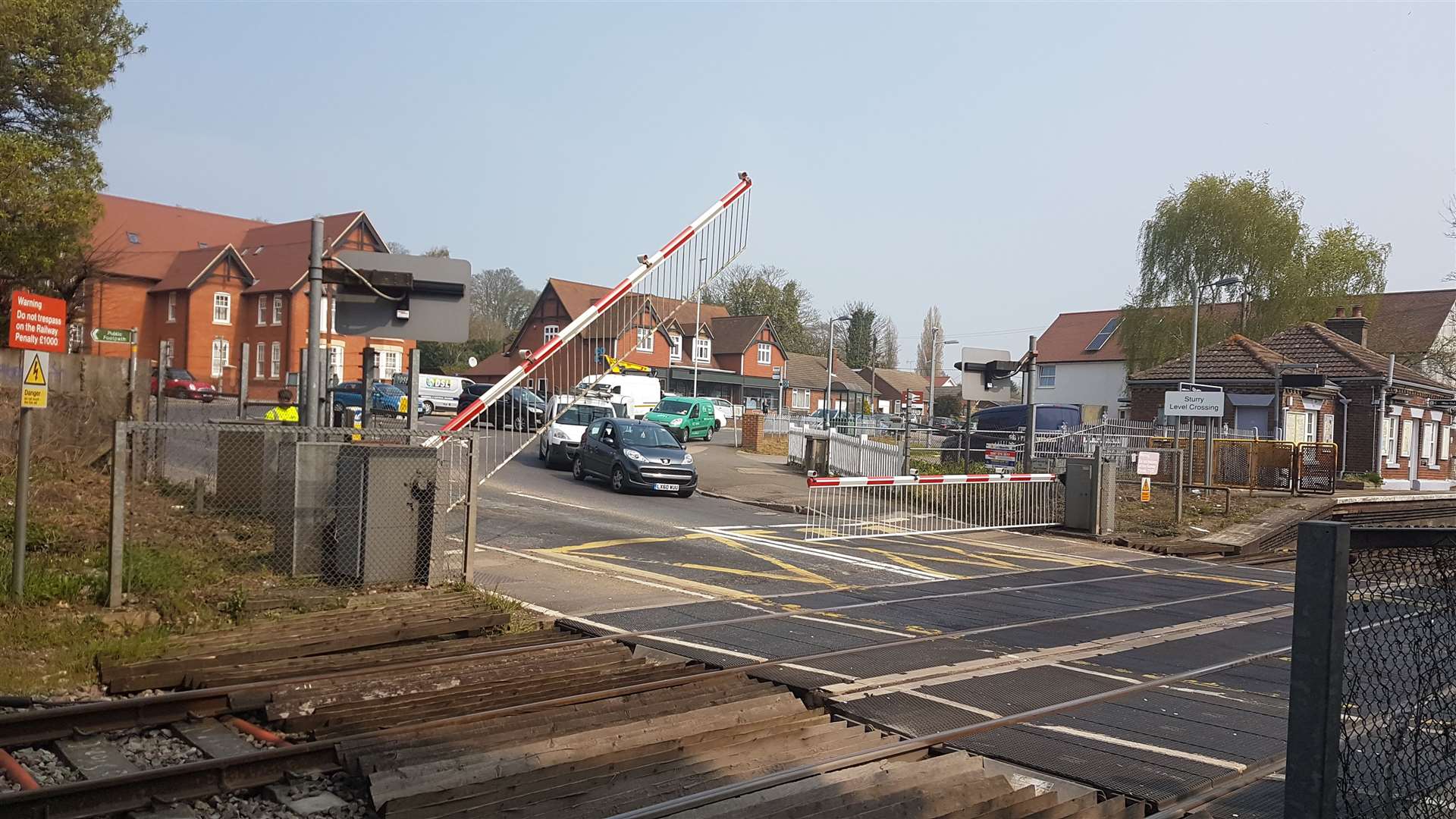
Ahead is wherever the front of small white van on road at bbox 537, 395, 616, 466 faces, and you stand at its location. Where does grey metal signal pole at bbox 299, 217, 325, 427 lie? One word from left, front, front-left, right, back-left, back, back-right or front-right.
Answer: front-right

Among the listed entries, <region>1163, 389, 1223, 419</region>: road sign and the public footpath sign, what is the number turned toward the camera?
2

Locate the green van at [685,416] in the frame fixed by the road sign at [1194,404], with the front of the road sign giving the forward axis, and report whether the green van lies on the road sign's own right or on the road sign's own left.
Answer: on the road sign's own right

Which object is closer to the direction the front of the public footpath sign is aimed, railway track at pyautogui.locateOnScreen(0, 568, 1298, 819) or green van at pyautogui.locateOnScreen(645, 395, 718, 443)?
the railway track

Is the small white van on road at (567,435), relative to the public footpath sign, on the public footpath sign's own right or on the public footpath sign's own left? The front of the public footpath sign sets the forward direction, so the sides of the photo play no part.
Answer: on the public footpath sign's own left

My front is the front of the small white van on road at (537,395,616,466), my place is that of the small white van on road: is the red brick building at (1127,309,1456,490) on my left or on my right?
on my left

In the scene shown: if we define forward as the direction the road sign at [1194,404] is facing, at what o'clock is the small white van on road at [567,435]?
The small white van on road is roughly at 3 o'clock from the road sign.

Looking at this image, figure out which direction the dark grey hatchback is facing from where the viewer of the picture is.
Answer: facing the viewer and to the right of the viewer

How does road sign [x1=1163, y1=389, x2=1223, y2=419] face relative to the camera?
toward the camera
